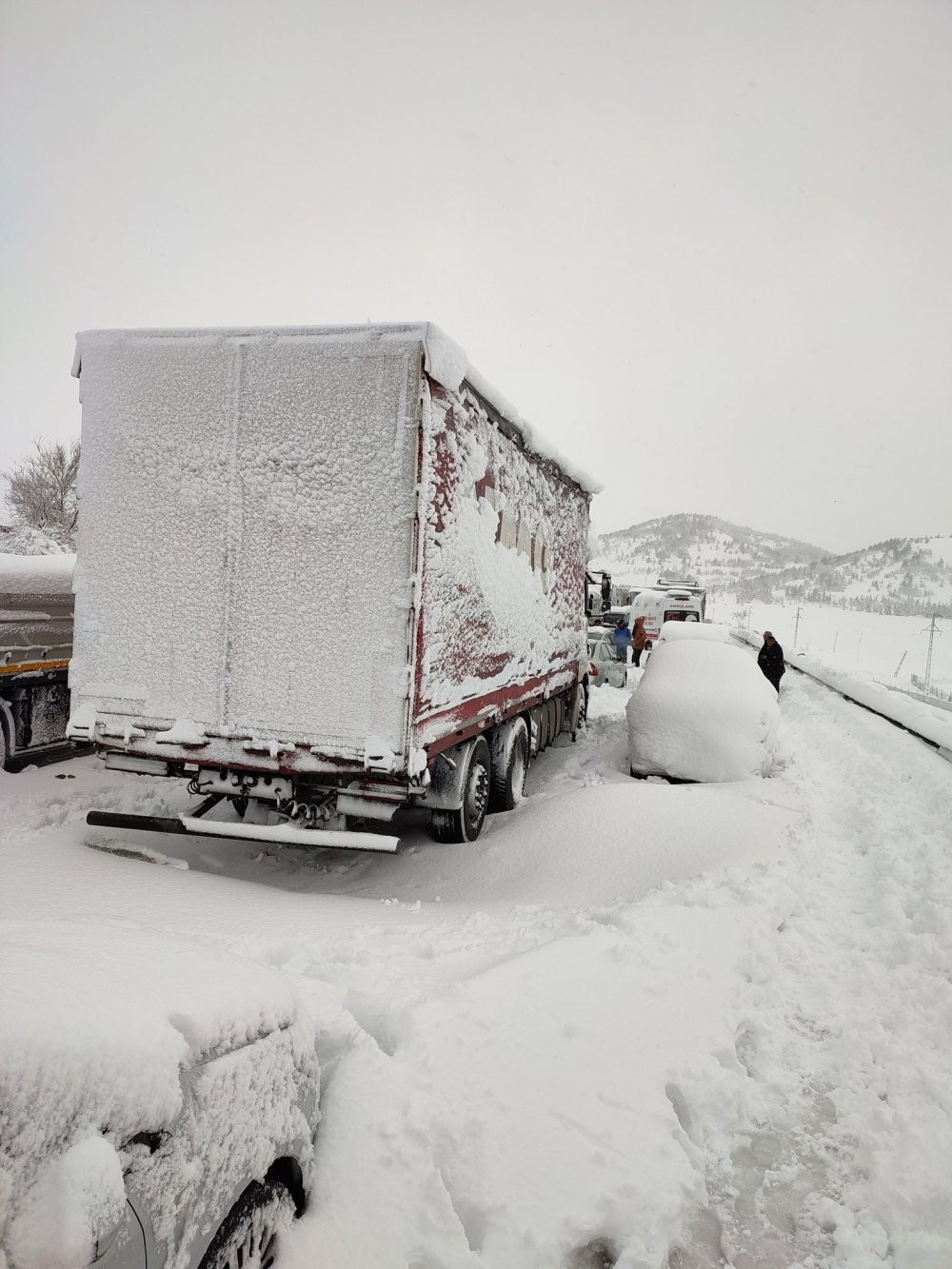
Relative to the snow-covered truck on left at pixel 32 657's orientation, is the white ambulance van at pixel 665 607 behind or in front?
in front

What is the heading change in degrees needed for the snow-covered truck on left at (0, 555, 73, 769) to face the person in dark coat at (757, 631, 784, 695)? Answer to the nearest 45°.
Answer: approximately 45° to its right

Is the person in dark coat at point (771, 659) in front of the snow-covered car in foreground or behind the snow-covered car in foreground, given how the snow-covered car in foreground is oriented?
in front

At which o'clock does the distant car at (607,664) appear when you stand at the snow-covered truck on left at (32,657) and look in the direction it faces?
The distant car is roughly at 1 o'clock from the snow-covered truck on left.

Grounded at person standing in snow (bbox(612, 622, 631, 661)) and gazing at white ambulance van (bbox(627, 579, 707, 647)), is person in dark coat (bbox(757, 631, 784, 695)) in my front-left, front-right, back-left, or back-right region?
back-right

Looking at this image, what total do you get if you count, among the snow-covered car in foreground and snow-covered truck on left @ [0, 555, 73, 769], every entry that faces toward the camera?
0

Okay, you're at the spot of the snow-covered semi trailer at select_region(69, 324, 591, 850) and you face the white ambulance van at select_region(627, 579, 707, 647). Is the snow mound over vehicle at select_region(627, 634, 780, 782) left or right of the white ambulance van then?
right

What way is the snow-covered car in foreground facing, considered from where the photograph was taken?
facing away from the viewer and to the right of the viewer

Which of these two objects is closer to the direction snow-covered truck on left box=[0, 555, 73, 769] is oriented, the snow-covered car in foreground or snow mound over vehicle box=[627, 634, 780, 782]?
the snow mound over vehicle

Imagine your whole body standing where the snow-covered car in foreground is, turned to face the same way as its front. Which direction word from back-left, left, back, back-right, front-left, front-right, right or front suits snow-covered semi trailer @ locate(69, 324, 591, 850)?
front-left

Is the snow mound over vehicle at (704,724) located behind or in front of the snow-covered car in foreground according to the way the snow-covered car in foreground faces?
in front

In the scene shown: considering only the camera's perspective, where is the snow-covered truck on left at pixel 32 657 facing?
facing away from the viewer and to the right of the viewer
